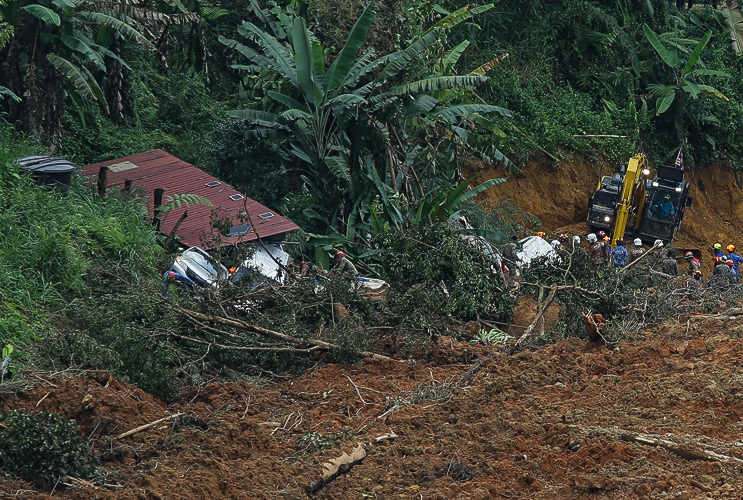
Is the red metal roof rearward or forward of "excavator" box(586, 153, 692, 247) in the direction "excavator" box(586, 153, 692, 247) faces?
forward

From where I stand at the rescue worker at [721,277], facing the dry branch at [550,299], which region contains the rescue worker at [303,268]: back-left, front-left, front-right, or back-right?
front-right

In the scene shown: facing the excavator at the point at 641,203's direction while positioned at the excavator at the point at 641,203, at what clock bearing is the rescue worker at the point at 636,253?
The rescue worker is roughly at 12 o'clock from the excavator.

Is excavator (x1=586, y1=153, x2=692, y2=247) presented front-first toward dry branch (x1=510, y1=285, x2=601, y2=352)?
yes

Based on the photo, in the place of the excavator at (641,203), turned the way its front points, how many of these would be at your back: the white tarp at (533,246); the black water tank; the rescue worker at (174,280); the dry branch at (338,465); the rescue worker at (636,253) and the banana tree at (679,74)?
1

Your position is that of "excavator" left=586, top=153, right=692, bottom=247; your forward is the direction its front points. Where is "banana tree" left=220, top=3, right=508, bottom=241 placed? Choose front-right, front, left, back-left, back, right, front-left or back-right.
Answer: front-right

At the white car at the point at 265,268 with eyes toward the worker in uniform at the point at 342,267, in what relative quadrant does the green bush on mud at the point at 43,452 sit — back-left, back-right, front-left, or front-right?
back-right

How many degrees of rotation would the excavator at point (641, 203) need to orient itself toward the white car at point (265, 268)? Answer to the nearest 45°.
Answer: approximately 45° to its right

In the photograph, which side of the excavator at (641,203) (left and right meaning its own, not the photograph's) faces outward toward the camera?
front

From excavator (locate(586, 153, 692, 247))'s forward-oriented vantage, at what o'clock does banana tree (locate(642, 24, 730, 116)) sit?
The banana tree is roughly at 6 o'clock from the excavator.

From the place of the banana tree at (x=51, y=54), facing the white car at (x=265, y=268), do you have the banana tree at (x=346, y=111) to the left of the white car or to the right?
left

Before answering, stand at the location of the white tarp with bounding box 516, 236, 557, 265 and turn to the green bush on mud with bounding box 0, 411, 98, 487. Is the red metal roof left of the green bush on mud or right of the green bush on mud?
right

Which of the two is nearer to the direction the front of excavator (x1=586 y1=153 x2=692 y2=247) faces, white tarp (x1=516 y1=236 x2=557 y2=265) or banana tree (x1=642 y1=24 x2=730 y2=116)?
the white tarp

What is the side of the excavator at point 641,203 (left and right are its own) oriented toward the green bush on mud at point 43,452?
front

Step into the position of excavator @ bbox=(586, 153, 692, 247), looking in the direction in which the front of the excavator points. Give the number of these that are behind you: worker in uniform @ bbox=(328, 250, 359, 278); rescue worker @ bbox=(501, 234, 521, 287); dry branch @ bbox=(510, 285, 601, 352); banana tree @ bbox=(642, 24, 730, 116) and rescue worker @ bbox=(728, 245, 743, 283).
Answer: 1
